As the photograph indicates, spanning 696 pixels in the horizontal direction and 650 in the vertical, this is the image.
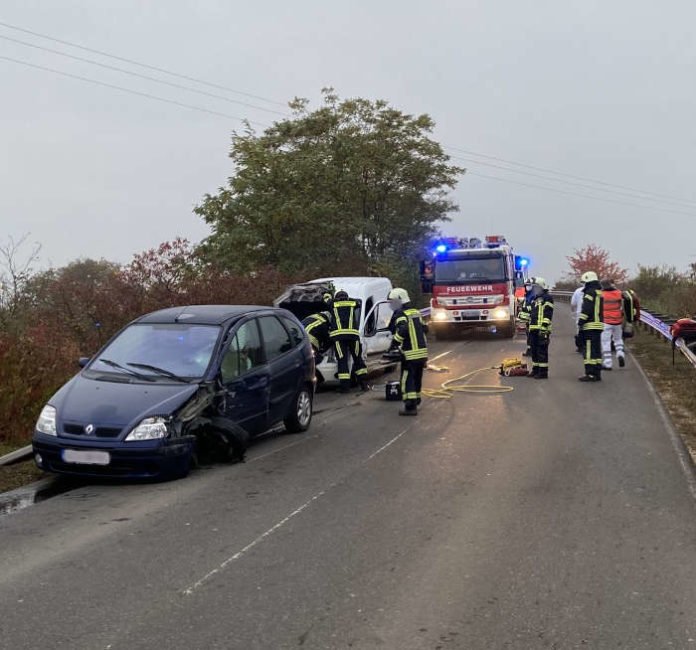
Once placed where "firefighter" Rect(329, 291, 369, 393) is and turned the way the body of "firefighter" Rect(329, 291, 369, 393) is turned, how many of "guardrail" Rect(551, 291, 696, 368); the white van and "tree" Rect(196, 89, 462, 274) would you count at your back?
0

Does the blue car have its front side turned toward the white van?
no

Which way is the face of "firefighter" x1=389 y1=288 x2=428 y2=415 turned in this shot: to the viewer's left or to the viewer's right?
to the viewer's left

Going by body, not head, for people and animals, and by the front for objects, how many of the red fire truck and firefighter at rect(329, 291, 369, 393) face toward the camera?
1

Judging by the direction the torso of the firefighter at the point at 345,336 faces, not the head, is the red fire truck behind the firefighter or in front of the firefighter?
in front

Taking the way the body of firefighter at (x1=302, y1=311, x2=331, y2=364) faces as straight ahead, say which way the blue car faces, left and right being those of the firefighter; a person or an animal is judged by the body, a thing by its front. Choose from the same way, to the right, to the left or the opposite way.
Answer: the opposite way

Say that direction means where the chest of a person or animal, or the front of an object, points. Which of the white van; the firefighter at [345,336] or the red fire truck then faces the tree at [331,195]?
the firefighter

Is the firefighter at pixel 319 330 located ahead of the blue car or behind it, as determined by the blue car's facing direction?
behind

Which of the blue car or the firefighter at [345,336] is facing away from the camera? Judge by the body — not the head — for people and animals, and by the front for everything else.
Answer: the firefighter

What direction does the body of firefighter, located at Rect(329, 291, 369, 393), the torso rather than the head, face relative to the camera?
away from the camera

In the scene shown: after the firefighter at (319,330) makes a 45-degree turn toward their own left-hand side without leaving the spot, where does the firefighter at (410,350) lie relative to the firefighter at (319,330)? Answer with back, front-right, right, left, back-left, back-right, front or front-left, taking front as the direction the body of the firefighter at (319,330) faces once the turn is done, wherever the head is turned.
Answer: back-right

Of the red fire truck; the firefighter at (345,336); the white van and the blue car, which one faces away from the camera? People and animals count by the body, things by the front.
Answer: the firefighter

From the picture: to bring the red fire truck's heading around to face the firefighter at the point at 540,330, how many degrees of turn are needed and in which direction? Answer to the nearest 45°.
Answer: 0° — it already faces them

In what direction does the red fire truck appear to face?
toward the camera

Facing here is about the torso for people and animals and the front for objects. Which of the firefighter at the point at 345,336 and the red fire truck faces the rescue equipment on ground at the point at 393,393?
the red fire truck

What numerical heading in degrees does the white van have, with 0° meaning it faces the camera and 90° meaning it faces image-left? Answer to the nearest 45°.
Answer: approximately 45°

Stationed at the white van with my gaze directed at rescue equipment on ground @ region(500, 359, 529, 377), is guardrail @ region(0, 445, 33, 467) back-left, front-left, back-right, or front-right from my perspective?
back-right

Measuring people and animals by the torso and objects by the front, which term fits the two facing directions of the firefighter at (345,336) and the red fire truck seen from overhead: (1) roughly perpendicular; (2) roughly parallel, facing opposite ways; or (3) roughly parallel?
roughly parallel, facing opposite ways

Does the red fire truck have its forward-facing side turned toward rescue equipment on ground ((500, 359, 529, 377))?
yes

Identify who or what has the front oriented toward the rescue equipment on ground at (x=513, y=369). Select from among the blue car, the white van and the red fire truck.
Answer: the red fire truck
